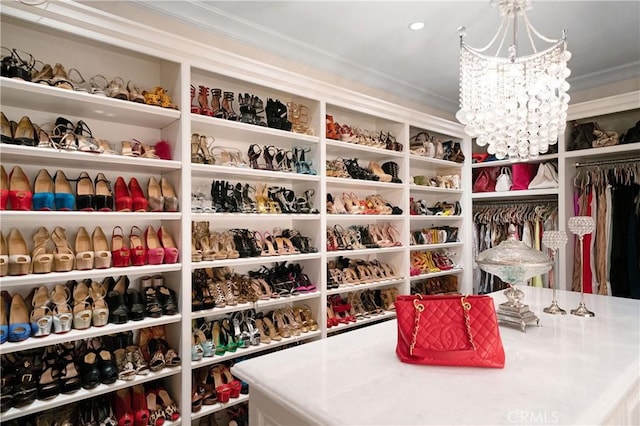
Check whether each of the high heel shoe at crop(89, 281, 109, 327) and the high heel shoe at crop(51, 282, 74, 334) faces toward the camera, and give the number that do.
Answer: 2

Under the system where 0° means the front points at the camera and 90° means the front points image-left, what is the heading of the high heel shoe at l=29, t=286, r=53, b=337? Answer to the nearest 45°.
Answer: approximately 0°

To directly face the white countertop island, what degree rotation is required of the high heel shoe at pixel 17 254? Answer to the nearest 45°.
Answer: approximately 45° to its left

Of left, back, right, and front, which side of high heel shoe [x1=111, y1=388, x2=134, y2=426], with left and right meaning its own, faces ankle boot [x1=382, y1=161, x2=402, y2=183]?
left
